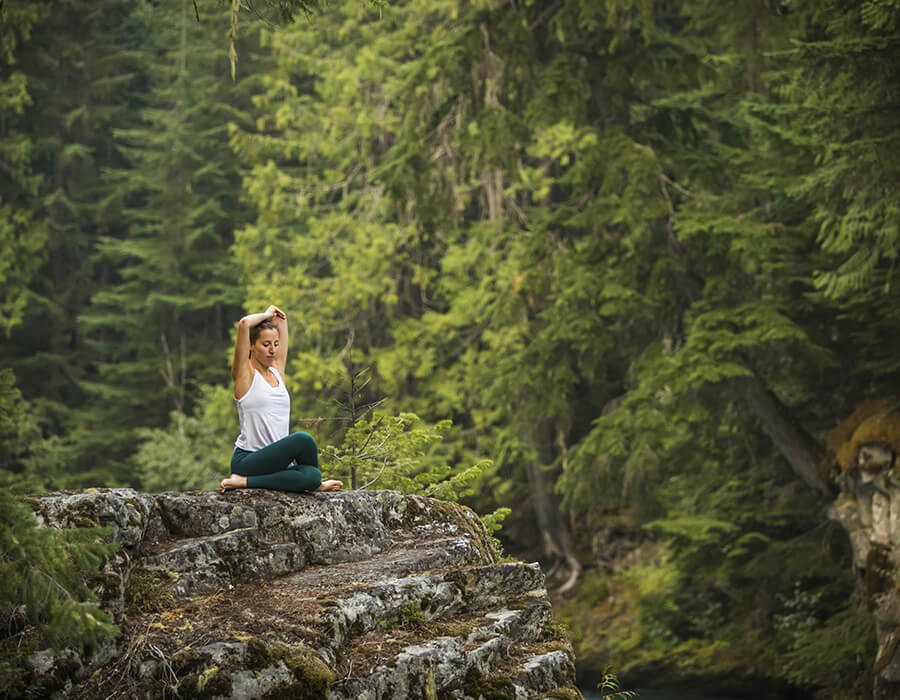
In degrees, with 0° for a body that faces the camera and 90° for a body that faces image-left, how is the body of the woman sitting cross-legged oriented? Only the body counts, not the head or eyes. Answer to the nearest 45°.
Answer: approximately 315°

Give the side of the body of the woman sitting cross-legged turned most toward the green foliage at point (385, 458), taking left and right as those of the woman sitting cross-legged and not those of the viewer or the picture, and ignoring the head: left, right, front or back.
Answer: left

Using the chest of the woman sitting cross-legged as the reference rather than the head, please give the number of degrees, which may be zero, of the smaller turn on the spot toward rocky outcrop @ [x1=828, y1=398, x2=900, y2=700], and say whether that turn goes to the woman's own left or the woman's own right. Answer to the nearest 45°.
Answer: approximately 90° to the woman's own left

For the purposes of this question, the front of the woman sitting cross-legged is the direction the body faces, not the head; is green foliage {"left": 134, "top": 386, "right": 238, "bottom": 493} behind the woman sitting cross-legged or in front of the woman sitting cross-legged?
behind
